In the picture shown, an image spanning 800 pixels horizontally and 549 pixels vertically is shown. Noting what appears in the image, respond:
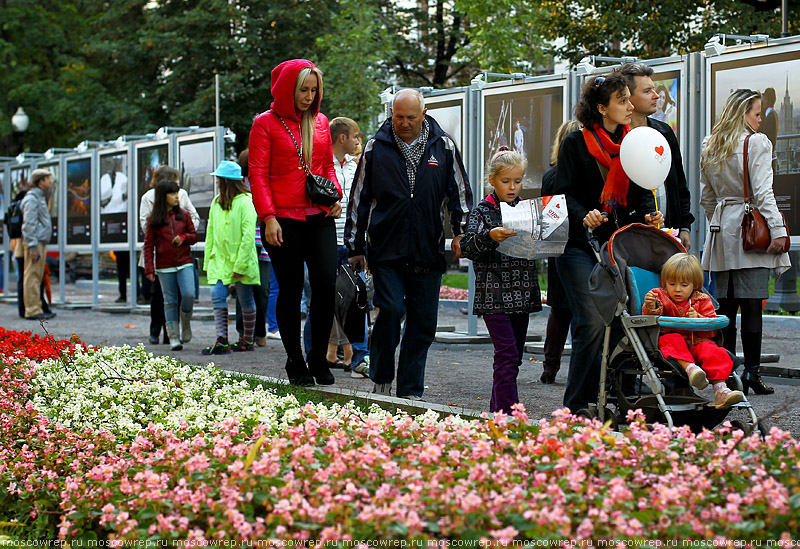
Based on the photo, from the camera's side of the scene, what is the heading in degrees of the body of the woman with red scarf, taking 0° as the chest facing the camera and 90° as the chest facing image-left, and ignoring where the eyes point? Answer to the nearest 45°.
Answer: approximately 315°

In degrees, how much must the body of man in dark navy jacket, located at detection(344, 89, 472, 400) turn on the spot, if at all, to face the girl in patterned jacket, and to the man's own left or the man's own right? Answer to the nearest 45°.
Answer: approximately 45° to the man's own left

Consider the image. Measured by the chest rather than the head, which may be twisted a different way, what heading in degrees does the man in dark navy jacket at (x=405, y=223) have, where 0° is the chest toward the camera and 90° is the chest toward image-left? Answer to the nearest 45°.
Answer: approximately 0°
